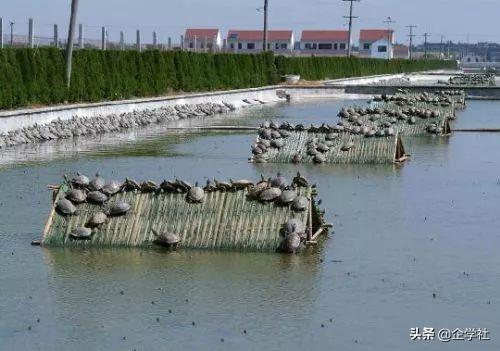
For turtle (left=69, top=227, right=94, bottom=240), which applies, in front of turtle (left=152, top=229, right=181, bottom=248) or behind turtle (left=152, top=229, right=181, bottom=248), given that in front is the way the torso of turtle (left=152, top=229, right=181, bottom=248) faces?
in front

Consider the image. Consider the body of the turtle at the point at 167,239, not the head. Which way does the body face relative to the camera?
to the viewer's left

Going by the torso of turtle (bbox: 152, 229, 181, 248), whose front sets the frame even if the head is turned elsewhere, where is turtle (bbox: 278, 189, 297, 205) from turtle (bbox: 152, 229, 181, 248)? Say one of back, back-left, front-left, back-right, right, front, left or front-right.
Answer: back

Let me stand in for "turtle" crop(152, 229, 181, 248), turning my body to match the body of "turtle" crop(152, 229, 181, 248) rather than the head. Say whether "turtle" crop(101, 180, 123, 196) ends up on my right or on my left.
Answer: on my right
